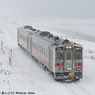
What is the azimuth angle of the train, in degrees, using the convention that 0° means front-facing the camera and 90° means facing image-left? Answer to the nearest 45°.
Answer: approximately 315°
